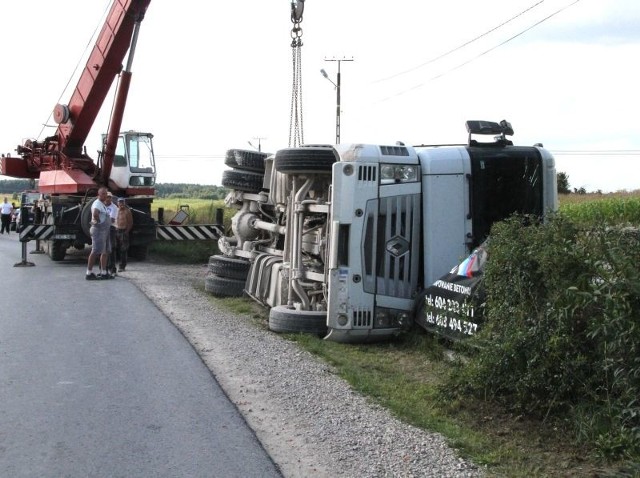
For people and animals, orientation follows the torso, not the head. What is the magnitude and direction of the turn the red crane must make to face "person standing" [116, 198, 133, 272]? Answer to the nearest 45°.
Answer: approximately 90° to its right

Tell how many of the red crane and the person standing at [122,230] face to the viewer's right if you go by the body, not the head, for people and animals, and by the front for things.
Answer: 1

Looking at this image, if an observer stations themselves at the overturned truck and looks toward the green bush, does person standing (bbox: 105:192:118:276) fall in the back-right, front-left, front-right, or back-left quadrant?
back-right

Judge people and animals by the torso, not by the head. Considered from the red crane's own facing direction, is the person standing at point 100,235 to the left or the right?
on its right

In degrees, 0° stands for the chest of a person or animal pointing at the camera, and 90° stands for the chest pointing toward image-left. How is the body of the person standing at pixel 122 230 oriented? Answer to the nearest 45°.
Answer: approximately 45°

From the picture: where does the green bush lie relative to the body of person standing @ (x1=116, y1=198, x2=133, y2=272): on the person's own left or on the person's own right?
on the person's own left

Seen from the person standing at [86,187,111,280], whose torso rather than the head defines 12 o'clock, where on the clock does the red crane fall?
The red crane is roughly at 9 o'clock from the person standing.

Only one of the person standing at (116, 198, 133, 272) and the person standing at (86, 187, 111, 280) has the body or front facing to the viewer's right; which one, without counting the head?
the person standing at (86, 187, 111, 280)

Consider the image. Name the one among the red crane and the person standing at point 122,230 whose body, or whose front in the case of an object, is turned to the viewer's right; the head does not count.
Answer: the red crane

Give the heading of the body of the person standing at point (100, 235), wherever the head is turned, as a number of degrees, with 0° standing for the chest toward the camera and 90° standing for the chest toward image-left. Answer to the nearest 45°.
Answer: approximately 270°

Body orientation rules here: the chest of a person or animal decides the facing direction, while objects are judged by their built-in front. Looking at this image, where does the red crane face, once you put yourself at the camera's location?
facing to the right of the viewer
